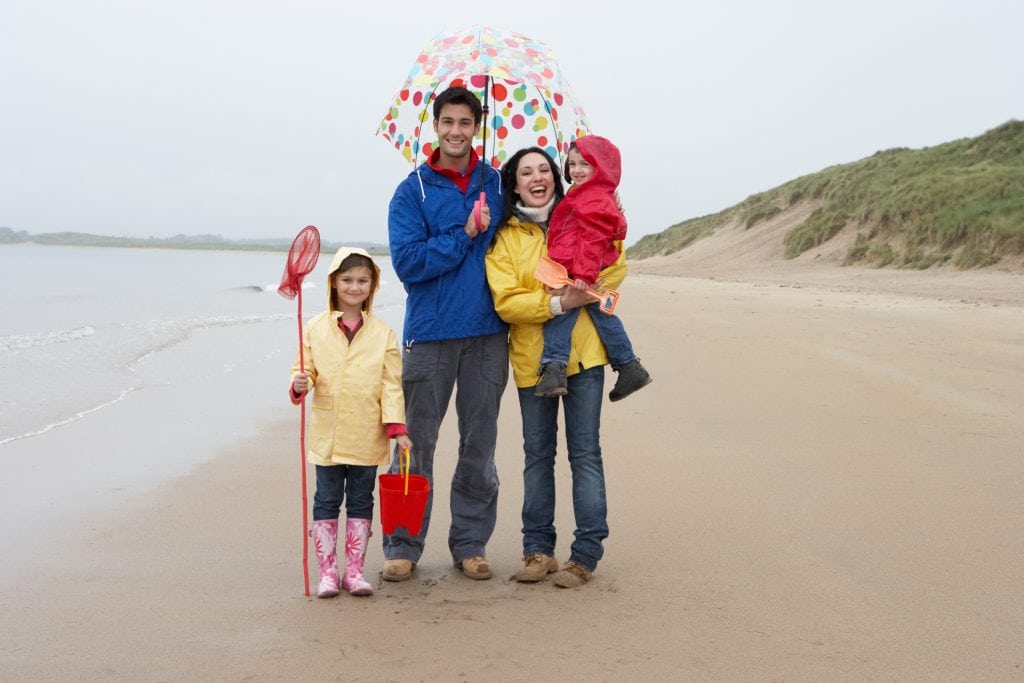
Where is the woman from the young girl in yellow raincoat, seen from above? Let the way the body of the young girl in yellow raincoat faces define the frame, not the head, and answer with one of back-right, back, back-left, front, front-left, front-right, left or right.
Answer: left

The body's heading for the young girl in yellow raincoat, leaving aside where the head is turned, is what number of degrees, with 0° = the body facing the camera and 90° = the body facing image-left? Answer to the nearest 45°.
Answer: approximately 0°

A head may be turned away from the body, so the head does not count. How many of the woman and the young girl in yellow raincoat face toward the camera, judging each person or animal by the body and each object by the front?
2

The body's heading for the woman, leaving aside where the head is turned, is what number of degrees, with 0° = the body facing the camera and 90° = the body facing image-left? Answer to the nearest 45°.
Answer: approximately 0°

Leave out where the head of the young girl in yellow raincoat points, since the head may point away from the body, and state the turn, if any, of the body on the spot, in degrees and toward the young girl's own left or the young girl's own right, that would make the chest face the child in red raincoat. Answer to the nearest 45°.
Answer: approximately 90° to the young girl's own left

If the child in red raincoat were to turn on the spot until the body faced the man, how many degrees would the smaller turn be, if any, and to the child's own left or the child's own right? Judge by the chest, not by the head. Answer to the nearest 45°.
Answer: approximately 45° to the child's own right

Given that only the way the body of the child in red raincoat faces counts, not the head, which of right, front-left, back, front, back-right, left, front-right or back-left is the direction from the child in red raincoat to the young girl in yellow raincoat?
front-right

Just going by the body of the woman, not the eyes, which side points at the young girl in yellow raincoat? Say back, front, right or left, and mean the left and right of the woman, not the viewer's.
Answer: right
